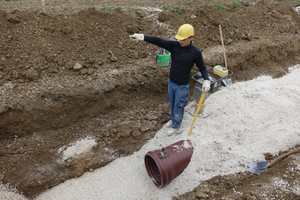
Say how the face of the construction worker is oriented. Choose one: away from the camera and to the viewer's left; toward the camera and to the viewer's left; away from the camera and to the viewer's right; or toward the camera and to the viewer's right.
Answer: toward the camera and to the viewer's left

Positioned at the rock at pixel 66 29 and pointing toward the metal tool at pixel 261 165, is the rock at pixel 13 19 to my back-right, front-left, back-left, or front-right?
back-right

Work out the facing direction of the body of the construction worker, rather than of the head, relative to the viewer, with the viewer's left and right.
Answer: facing the viewer and to the left of the viewer

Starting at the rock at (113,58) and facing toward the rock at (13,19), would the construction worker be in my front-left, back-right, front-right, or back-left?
back-left
